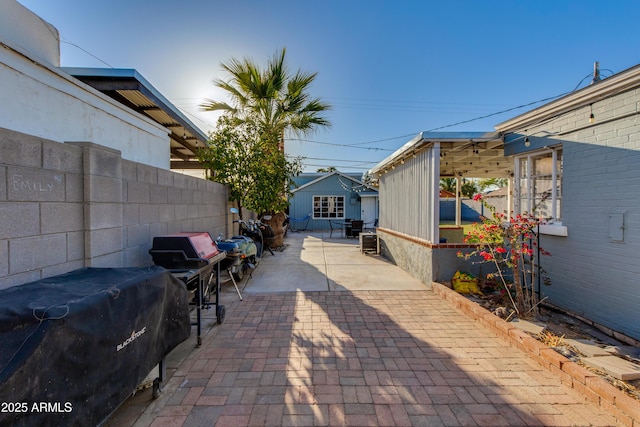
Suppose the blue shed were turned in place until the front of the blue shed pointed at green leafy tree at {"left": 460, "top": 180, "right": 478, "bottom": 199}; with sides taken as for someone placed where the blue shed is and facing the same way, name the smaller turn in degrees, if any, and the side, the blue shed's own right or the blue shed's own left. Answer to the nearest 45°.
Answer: approximately 135° to the blue shed's own left

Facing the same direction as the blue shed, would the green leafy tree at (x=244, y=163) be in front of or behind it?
in front

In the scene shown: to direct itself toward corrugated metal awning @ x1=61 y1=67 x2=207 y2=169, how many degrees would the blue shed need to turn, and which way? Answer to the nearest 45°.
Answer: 0° — it already faces it

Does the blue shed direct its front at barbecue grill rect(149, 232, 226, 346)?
yes

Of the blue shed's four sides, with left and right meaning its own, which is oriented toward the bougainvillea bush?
front

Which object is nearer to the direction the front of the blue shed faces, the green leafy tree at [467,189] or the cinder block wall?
the cinder block wall

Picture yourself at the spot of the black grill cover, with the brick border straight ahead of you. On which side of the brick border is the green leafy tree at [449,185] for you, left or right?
left

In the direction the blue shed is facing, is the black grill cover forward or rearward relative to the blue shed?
forward

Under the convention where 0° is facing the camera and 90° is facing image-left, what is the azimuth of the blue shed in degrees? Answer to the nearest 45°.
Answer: approximately 0°

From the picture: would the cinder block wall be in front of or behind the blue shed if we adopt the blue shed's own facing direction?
in front

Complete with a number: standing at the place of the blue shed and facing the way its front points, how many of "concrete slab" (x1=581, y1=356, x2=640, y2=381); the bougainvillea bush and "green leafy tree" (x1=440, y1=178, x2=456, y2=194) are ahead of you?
2

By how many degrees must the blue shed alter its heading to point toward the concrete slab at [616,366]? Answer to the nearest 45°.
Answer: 0° — it already faces it
